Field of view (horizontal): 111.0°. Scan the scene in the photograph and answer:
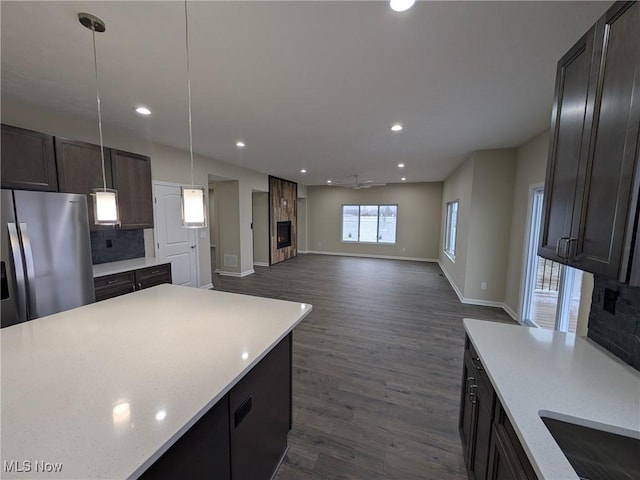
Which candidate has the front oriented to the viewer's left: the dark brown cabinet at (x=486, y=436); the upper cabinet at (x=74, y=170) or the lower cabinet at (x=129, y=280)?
the dark brown cabinet

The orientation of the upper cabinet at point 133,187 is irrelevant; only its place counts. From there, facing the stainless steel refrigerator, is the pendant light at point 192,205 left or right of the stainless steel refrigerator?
left

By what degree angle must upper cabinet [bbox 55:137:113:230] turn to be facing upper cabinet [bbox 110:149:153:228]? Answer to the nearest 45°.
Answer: approximately 90° to its left

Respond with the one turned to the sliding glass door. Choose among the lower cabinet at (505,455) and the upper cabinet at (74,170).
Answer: the upper cabinet

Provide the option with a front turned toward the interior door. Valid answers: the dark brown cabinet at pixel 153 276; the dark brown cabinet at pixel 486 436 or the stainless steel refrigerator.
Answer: the dark brown cabinet at pixel 486 436

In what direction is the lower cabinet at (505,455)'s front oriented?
to the viewer's left

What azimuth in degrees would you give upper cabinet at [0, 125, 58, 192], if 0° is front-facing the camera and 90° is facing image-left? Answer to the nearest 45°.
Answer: approximately 315°

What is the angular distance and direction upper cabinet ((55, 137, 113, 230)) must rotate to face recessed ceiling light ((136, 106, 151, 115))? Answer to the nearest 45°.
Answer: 0° — it already faces it

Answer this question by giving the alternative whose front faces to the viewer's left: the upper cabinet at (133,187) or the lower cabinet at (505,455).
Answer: the lower cabinet

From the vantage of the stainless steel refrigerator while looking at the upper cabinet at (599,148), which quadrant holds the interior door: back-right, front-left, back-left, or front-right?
back-left

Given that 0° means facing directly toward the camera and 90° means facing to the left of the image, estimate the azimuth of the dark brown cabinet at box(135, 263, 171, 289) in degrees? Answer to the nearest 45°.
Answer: approximately 315°
